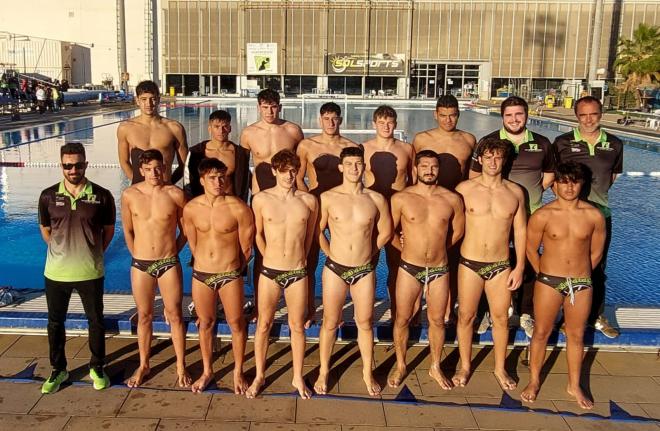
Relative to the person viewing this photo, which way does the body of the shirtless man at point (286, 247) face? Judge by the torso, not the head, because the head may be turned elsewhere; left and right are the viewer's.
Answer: facing the viewer

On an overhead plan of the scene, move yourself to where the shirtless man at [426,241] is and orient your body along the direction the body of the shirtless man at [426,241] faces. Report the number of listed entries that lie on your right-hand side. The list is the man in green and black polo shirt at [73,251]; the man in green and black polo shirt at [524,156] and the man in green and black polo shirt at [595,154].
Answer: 1

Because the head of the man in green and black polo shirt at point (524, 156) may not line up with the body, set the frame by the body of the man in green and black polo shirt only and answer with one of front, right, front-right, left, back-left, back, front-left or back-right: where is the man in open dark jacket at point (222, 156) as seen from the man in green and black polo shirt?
right

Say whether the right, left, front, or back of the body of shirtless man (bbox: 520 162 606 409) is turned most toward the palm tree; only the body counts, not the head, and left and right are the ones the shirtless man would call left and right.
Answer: back

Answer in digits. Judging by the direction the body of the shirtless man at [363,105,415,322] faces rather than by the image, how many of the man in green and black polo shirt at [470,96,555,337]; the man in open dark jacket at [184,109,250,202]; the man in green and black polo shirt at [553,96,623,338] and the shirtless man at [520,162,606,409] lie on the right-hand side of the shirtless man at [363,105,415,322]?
1

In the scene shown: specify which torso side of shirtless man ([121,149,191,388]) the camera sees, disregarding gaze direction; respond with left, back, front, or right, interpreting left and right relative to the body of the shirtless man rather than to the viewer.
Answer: front

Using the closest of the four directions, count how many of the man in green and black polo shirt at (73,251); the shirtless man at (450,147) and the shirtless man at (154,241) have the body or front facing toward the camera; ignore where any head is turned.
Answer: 3

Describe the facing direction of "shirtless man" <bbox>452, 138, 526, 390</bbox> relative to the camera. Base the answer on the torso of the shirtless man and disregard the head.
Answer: toward the camera

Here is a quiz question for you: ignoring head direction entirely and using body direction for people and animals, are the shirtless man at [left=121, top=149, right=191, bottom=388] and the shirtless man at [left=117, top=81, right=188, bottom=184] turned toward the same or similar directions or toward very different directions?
same or similar directions

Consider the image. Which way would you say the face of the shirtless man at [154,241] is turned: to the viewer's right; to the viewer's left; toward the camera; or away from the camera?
toward the camera

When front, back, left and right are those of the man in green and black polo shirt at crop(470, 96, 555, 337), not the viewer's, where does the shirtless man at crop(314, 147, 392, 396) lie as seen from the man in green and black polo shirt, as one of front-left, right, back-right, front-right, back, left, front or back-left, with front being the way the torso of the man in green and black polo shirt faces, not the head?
front-right

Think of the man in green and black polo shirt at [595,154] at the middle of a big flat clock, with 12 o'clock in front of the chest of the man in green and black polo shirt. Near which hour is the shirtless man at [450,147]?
The shirtless man is roughly at 3 o'clock from the man in green and black polo shirt.

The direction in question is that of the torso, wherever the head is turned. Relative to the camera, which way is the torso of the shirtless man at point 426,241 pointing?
toward the camera

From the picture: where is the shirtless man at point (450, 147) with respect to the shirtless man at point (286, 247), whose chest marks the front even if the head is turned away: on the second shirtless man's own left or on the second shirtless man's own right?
on the second shirtless man's own left
